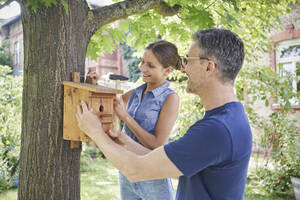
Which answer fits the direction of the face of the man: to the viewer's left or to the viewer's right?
to the viewer's left

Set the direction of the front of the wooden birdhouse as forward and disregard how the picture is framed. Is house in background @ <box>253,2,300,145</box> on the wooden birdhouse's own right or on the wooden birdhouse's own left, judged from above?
on the wooden birdhouse's own left

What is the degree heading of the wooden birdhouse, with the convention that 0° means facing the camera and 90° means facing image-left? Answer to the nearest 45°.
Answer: approximately 315°

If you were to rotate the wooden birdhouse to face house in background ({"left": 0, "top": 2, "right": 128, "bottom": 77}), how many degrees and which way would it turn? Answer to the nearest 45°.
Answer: approximately 135° to its left

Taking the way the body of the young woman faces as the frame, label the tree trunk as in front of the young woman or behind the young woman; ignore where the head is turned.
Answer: in front

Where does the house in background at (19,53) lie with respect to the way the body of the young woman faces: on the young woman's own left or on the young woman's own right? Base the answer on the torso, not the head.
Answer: on the young woman's own right

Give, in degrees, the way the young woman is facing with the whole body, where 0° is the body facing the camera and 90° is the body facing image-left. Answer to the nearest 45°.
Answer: approximately 45°

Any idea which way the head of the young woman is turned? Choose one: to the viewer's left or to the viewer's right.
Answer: to the viewer's left

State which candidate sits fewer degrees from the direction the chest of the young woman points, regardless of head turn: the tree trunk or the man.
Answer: the tree trunk
